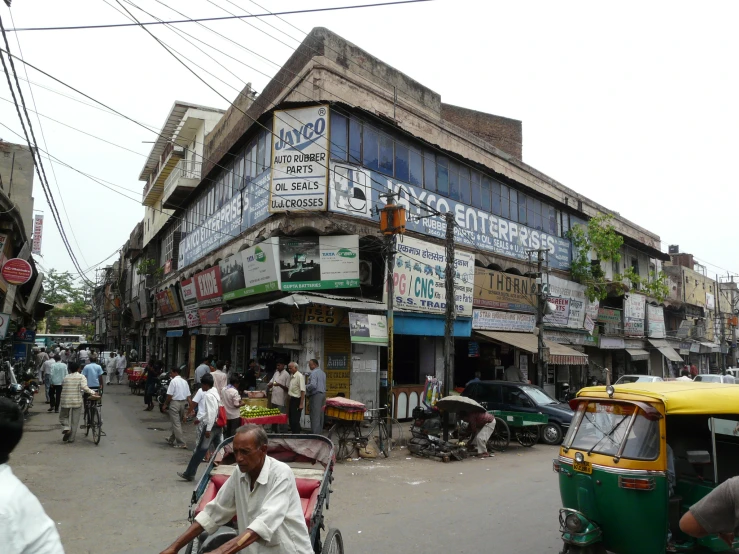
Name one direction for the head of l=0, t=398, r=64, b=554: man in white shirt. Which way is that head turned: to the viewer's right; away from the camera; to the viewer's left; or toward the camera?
away from the camera

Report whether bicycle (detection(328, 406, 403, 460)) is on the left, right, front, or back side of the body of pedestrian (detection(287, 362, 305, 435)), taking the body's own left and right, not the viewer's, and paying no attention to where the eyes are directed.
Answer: left

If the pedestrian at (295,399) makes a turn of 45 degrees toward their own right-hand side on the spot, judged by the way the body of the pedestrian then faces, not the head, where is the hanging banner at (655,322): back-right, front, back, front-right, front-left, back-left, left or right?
back-right

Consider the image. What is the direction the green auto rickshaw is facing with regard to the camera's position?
facing the viewer and to the left of the viewer

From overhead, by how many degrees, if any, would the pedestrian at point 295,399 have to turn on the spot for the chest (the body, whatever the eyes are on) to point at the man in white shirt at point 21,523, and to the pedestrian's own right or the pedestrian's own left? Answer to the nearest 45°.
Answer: approximately 45° to the pedestrian's own left

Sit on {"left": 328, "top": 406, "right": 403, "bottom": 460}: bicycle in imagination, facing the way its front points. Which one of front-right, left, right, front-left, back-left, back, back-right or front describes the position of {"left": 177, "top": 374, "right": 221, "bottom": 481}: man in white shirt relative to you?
back-right
